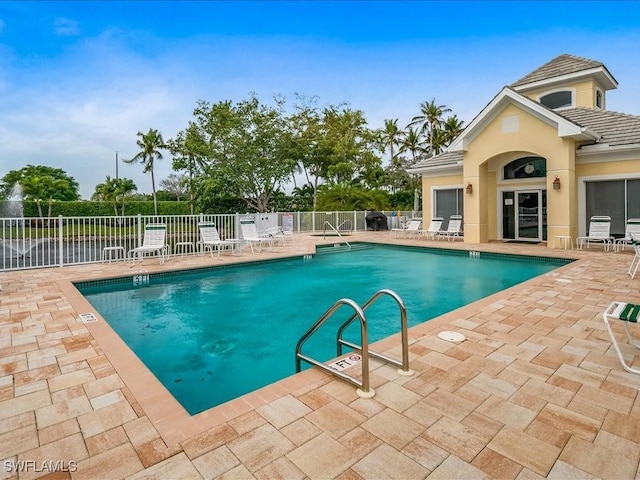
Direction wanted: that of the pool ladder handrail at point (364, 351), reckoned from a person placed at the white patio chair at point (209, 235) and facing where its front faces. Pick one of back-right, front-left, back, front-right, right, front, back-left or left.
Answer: front-right

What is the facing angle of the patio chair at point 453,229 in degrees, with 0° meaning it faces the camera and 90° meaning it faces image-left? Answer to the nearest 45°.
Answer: approximately 45°

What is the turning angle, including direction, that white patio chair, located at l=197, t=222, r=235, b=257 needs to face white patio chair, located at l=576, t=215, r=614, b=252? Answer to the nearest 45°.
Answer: approximately 45° to its left

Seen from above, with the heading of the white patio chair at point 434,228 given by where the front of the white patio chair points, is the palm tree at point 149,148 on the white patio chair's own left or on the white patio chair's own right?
on the white patio chair's own right

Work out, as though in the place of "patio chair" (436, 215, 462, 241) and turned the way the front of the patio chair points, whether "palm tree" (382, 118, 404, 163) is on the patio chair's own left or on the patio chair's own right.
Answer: on the patio chair's own right

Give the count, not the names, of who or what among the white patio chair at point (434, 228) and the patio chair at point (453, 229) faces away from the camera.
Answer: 0

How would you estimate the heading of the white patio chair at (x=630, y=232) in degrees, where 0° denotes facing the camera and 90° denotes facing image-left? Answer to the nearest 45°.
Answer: approximately 45°

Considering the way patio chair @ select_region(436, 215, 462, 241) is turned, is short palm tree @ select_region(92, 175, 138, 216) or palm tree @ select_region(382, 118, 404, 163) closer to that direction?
the short palm tree

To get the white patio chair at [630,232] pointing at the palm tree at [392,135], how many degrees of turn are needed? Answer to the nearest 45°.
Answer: approximately 90° to its right

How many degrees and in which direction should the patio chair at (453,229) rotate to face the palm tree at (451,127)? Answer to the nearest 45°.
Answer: approximately 135° to its right

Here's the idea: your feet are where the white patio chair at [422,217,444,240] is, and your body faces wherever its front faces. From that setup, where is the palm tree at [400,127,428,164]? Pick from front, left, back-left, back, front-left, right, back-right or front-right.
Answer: back-right

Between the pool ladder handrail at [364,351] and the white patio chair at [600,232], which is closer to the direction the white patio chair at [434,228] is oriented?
the pool ladder handrail

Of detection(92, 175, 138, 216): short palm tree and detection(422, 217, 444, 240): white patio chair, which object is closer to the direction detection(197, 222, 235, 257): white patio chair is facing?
the white patio chair
